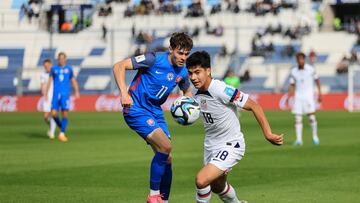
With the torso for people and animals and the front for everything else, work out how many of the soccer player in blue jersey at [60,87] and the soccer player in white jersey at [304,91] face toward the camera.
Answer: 2

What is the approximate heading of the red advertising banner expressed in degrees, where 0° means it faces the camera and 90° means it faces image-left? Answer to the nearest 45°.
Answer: approximately 0°

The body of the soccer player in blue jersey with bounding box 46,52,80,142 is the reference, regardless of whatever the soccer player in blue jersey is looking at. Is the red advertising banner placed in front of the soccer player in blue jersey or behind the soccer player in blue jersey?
behind
